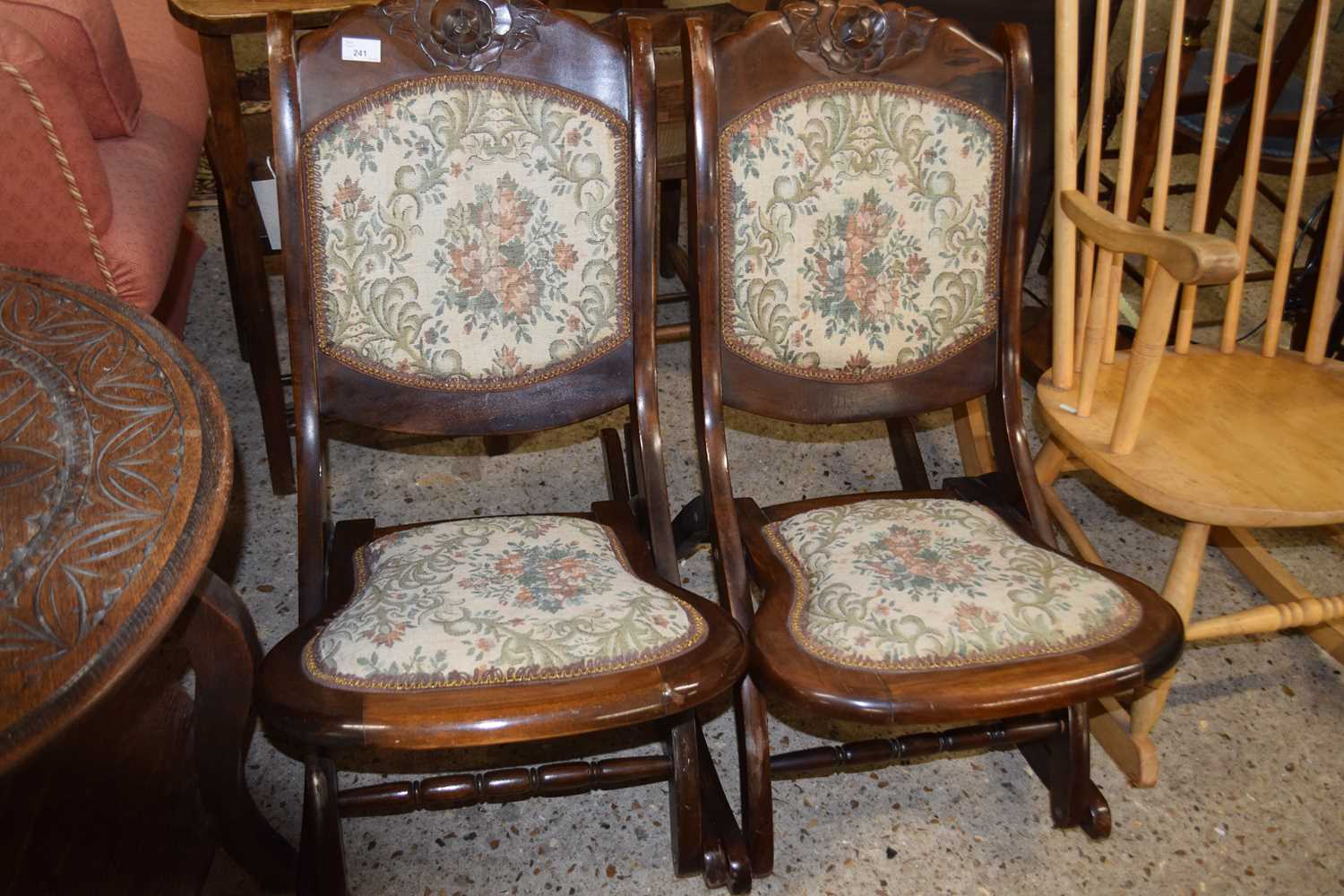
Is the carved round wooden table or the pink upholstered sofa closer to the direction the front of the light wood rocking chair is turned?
the carved round wooden table

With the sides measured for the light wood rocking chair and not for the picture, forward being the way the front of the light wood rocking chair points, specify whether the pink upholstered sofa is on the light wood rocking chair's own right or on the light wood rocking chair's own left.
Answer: on the light wood rocking chair's own right

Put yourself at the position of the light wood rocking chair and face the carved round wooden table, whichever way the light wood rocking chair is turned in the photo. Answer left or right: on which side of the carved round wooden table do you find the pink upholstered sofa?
right

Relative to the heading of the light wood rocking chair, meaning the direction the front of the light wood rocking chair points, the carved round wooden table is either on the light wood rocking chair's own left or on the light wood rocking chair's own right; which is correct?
on the light wood rocking chair's own right
